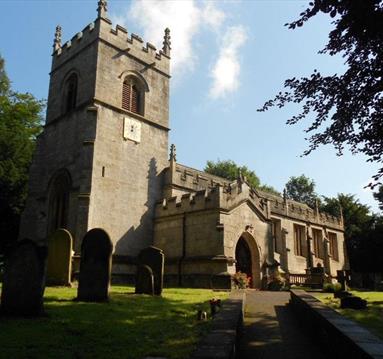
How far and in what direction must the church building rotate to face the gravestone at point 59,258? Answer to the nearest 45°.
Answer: approximately 45° to its right

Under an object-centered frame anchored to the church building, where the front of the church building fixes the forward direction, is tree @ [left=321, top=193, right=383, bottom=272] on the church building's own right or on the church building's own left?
on the church building's own left

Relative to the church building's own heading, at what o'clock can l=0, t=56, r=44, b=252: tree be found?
The tree is roughly at 5 o'clock from the church building.

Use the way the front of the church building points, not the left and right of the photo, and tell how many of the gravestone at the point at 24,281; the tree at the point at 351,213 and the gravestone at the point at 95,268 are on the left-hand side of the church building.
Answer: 1

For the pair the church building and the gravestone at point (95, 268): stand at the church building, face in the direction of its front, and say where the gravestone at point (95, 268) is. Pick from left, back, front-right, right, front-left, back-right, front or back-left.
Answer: front-right

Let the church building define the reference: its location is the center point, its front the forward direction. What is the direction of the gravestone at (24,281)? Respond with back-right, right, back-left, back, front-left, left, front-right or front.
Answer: front-right
